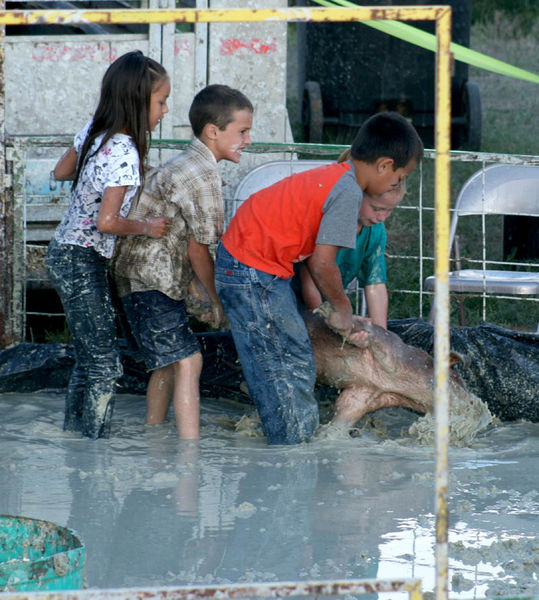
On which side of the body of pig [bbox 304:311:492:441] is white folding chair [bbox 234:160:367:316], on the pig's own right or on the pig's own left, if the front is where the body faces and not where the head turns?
on the pig's own left

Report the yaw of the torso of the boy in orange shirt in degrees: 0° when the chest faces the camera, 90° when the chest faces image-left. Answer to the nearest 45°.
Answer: approximately 270°

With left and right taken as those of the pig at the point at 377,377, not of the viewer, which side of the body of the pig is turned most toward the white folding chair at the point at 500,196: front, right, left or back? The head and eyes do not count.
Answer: left

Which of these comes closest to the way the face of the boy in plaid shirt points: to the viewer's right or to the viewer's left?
to the viewer's right

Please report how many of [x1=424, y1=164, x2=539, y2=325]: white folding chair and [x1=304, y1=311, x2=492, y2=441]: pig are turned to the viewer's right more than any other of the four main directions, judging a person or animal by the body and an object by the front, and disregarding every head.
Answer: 1

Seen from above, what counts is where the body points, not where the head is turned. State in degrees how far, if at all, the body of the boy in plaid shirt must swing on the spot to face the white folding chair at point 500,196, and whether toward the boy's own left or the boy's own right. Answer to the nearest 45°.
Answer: approximately 45° to the boy's own left

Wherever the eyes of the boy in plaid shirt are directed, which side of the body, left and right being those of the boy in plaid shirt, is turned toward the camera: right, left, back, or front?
right

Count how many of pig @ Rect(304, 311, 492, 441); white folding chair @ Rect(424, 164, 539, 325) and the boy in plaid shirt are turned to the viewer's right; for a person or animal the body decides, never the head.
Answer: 2

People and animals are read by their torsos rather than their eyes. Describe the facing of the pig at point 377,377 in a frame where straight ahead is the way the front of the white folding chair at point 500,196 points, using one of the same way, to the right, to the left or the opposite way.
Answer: to the left

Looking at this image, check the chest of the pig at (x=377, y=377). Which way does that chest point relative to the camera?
to the viewer's right
